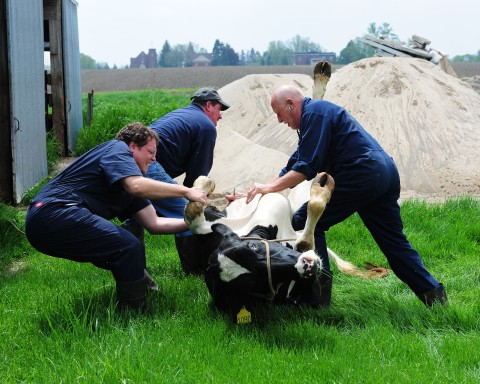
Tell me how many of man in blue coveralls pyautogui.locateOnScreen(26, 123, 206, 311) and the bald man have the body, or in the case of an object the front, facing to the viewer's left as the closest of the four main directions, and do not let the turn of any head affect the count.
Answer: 1

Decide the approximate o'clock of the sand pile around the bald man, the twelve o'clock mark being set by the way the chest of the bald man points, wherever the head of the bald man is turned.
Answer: The sand pile is roughly at 3 o'clock from the bald man.

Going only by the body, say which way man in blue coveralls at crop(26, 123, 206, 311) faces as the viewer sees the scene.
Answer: to the viewer's right

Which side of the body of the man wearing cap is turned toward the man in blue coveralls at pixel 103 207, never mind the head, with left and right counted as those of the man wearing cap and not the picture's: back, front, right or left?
right

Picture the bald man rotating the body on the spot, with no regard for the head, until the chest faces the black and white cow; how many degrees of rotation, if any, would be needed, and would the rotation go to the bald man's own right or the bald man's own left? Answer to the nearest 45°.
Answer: approximately 45° to the bald man's own left

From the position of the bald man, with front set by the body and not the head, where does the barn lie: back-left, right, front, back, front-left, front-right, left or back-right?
front-right

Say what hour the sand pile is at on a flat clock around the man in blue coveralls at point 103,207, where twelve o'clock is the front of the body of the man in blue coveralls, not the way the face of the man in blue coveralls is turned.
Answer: The sand pile is roughly at 10 o'clock from the man in blue coveralls.

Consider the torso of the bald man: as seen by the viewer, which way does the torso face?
to the viewer's left

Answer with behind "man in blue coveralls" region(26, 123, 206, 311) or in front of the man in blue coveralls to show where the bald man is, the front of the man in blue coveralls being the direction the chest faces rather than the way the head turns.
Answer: in front

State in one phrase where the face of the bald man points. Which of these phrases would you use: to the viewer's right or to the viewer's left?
to the viewer's left

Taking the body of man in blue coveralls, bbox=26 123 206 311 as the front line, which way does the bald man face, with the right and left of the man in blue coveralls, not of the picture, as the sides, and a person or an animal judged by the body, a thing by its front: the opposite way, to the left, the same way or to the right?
the opposite way
